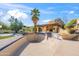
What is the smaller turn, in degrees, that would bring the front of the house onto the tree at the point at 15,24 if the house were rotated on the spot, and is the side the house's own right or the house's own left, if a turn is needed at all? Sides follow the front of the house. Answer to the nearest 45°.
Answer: approximately 45° to the house's own right
